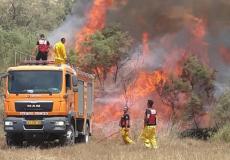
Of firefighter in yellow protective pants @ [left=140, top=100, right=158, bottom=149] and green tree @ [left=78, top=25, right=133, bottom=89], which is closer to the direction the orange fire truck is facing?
the firefighter in yellow protective pants

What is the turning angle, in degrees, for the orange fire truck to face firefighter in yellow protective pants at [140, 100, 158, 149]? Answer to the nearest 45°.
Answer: approximately 90° to its left

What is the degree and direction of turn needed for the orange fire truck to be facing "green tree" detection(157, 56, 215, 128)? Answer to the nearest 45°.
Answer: approximately 135° to its left

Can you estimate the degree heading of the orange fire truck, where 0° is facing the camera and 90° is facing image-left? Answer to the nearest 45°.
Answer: approximately 0°

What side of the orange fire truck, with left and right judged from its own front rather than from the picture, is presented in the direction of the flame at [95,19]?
back

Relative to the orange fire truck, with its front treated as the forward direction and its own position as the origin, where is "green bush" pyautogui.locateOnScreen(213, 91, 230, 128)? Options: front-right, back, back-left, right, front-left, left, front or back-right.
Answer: back-left

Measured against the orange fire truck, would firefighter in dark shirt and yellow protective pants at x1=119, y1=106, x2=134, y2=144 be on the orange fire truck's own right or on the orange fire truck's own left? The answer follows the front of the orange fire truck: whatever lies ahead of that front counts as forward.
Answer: on the orange fire truck's own left

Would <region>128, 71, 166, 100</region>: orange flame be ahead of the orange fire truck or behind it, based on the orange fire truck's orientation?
behind
